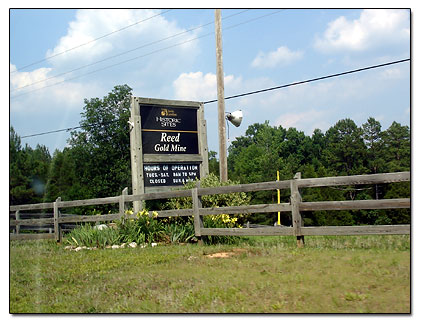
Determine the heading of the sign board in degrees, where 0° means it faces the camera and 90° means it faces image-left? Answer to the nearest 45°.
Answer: approximately 315°

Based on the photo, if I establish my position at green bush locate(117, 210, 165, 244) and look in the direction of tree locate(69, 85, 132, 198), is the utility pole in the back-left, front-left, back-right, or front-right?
front-right

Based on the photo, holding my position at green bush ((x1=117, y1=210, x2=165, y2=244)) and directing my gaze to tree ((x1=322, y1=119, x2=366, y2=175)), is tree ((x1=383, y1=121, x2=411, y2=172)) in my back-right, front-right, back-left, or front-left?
front-right

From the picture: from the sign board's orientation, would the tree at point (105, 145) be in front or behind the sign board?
behind

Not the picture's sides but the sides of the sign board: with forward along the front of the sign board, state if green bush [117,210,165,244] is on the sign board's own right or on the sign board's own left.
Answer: on the sign board's own right

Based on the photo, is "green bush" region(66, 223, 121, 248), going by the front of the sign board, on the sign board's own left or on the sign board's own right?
on the sign board's own right
